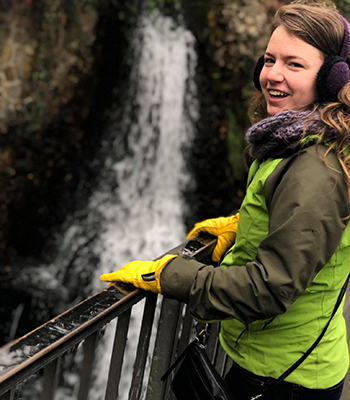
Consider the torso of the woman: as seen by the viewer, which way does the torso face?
to the viewer's left

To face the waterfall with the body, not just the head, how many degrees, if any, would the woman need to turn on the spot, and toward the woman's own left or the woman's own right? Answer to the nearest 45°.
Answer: approximately 90° to the woman's own right
